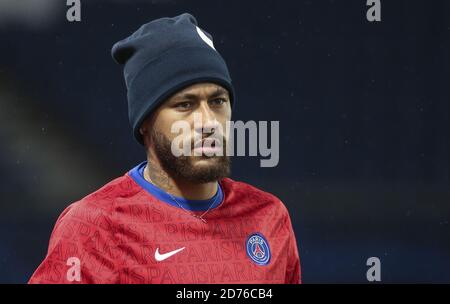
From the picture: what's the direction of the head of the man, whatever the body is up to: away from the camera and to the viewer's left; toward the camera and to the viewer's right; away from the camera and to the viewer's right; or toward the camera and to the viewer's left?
toward the camera and to the viewer's right

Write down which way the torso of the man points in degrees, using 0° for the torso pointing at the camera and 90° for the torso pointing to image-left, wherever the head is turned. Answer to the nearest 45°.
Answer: approximately 315°
